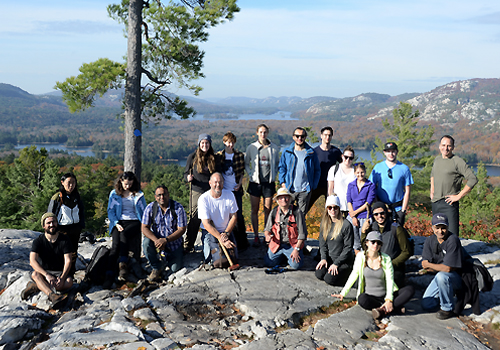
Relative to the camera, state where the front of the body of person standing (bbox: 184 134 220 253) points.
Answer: toward the camera

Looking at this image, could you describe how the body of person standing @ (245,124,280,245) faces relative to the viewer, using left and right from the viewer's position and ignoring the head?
facing the viewer

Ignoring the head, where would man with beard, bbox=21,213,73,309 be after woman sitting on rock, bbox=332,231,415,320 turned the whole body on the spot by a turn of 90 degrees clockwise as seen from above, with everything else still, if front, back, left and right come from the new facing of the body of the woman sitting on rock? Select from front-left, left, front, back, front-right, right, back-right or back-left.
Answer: front

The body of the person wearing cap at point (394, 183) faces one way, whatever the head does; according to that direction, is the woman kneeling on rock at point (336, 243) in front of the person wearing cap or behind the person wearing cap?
in front

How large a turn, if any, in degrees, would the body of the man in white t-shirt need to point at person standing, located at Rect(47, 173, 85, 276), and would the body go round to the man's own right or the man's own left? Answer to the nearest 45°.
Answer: approximately 90° to the man's own right

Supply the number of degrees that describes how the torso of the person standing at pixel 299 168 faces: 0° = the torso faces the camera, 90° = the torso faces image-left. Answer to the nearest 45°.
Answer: approximately 0°

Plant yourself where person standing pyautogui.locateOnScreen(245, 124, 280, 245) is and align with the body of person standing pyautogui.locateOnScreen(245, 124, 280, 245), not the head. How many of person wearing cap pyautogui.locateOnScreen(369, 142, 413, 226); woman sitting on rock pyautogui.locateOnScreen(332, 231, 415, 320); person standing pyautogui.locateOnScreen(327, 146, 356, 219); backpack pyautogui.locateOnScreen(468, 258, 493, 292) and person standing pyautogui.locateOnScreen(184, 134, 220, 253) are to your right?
1

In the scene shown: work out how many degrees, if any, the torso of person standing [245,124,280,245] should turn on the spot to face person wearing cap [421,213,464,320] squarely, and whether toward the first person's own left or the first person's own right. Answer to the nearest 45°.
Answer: approximately 45° to the first person's own left

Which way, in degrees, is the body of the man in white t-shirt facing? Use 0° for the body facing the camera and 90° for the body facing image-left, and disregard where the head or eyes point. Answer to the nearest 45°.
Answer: approximately 0°

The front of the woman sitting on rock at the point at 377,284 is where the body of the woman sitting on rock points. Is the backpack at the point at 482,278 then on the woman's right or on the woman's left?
on the woman's left

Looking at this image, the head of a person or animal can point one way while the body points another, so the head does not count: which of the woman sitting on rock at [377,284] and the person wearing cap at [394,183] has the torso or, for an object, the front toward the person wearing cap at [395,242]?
the person wearing cap at [394,183]

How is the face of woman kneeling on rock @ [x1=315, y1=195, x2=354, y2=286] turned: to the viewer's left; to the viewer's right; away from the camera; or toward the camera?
toward the camera
